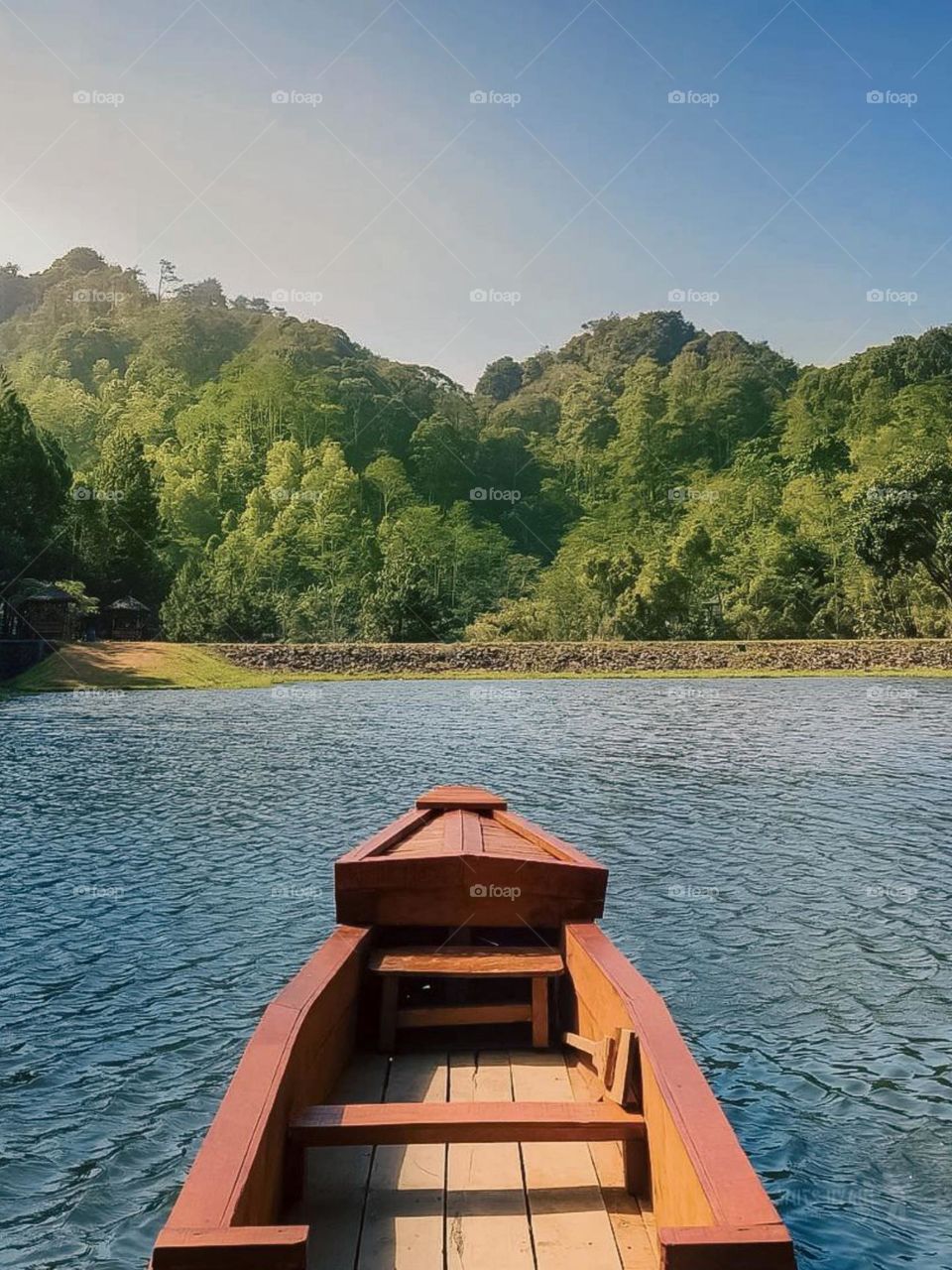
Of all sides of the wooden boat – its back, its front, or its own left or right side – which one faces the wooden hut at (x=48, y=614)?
front

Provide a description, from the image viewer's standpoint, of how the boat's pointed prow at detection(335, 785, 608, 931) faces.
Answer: facing away from the viewer

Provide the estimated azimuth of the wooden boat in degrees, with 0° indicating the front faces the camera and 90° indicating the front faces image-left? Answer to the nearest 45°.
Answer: approximately 180°
